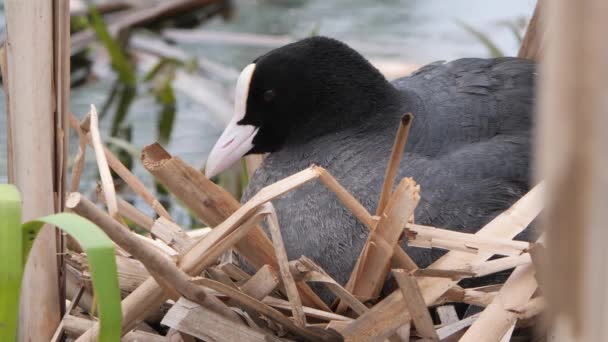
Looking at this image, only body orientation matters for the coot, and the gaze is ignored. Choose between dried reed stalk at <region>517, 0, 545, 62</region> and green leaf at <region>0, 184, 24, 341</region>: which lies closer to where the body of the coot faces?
the green leaf

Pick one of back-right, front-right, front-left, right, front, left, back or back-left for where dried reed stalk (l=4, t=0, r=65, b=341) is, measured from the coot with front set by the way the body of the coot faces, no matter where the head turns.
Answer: front-left

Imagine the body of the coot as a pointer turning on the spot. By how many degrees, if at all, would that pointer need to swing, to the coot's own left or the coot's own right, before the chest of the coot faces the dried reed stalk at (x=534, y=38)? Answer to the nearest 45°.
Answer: approximately 135° to the coot's own right

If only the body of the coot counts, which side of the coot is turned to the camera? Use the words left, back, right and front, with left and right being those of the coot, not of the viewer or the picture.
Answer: left
